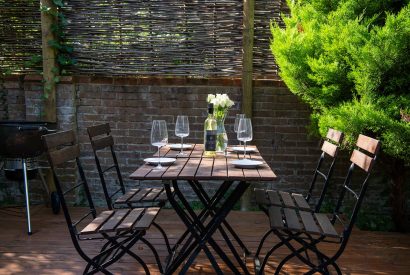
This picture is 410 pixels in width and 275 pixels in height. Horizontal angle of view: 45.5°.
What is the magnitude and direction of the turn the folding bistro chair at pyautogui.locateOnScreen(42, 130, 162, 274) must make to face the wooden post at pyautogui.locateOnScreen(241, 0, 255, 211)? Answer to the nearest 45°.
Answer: approximately 45° to its left

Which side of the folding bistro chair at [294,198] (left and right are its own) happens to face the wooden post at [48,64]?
front

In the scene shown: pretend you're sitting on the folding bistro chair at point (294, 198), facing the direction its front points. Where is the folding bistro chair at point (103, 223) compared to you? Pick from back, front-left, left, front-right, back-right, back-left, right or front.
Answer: front-left

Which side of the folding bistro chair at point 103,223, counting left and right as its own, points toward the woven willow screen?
left

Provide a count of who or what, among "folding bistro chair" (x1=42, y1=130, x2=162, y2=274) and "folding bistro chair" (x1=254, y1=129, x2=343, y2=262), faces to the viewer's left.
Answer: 1

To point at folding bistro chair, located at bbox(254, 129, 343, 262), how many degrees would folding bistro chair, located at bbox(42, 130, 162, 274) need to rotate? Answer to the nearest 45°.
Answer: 0° — it already faces it

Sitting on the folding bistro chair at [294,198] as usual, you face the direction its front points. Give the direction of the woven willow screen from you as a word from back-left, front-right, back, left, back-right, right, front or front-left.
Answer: front-right

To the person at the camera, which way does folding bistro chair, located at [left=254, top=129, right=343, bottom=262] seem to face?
facing to the left of the viewer

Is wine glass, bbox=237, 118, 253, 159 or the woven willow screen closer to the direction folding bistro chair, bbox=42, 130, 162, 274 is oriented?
the wine glass

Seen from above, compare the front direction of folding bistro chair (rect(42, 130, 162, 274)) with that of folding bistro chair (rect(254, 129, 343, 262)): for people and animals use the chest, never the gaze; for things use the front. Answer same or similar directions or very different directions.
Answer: very different directions

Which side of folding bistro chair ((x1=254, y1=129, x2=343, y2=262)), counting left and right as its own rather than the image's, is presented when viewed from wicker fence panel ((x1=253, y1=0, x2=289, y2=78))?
right

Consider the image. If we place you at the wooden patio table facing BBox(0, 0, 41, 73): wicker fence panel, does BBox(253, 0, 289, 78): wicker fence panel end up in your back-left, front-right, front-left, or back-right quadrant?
front-right

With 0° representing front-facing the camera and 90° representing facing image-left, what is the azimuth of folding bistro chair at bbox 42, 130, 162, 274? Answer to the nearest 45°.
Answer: approximately 270°
